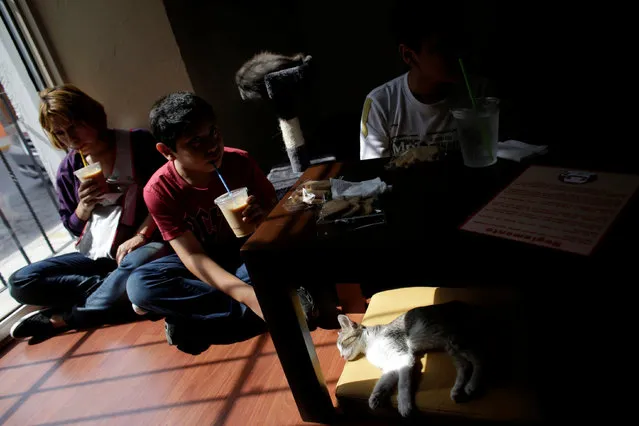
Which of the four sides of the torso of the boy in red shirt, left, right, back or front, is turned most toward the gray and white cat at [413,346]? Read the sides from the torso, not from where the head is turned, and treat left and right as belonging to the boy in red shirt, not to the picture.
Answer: front

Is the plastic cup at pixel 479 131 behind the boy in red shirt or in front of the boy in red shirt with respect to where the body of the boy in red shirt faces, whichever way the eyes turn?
in front

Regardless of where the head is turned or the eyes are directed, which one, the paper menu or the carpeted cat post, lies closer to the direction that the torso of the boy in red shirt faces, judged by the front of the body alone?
the paper menu

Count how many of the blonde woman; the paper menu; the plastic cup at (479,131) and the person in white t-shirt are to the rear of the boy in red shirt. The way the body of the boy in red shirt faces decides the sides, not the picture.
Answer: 1

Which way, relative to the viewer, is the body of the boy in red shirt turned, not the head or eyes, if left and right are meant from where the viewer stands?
facing the viewer and to the right of the viewer

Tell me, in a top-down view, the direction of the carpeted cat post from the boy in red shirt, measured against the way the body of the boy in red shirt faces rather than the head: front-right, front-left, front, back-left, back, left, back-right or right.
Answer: left

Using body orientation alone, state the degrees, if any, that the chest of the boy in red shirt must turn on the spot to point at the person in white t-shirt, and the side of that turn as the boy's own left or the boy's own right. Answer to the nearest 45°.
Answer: approximately 45° to the boy's own left

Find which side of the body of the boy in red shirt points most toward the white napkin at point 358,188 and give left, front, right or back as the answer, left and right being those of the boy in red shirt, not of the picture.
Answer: front

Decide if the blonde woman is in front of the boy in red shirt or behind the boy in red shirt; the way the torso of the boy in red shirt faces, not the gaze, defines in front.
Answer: behind
